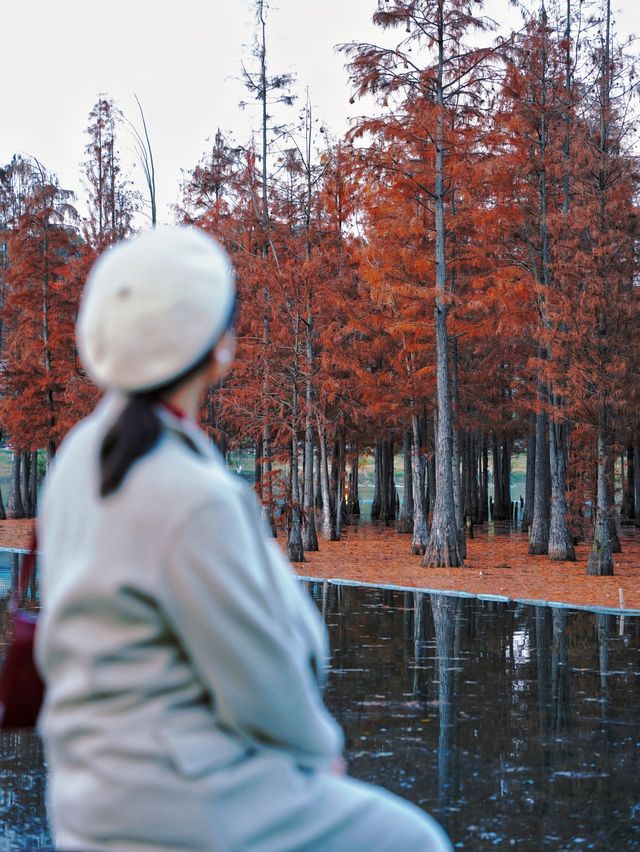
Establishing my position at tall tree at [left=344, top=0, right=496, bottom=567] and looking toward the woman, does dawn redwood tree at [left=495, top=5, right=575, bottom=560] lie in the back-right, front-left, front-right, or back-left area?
back-left

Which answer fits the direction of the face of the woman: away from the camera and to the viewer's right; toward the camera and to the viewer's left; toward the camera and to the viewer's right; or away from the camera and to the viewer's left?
away from the camera and to the viewer's right

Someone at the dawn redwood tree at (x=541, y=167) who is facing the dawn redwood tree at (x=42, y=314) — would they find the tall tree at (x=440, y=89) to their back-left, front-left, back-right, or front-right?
front-left

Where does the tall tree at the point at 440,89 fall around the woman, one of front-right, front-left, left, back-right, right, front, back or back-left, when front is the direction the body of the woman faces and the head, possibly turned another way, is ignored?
front-left

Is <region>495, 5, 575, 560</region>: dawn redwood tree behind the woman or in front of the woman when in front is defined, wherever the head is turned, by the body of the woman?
in front

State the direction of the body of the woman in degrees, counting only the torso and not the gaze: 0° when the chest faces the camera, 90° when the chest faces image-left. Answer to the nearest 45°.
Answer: approximately 225°

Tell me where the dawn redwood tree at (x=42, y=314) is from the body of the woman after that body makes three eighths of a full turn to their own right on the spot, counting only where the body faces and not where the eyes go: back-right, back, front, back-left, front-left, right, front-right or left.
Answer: back
